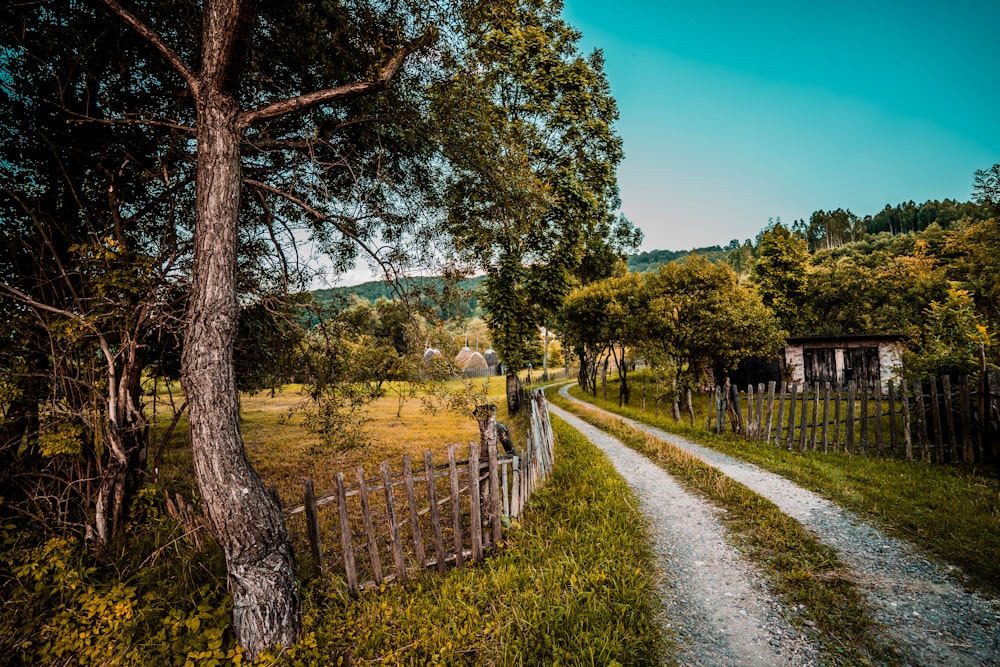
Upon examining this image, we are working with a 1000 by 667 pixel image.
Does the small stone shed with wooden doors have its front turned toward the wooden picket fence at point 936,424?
yes

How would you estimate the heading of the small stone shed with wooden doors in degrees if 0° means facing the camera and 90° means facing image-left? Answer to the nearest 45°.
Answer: approximately 0°
